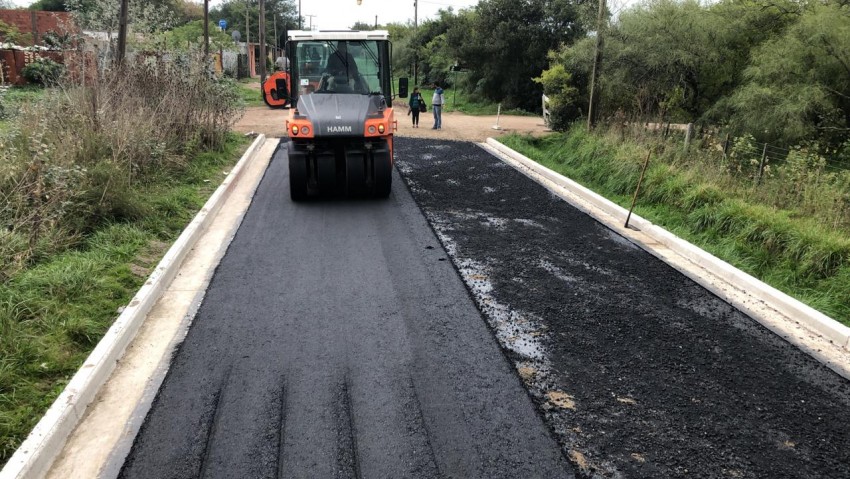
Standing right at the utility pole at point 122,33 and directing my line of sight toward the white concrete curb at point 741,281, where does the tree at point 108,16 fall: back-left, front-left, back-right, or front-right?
back-left

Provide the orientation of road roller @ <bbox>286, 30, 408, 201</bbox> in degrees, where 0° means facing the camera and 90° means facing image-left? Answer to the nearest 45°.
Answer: approximately 0°

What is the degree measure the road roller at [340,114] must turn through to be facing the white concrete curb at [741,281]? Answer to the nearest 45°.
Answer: approximately 45° to its left

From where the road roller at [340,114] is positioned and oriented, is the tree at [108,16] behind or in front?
behind

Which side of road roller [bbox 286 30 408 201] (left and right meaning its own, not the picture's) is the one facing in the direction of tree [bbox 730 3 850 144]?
left

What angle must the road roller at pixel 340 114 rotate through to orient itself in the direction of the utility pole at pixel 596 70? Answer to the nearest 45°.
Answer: approximately 135° to its left

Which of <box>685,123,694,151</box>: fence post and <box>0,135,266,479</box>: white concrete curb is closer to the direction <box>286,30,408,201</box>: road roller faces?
the white concrete curb
